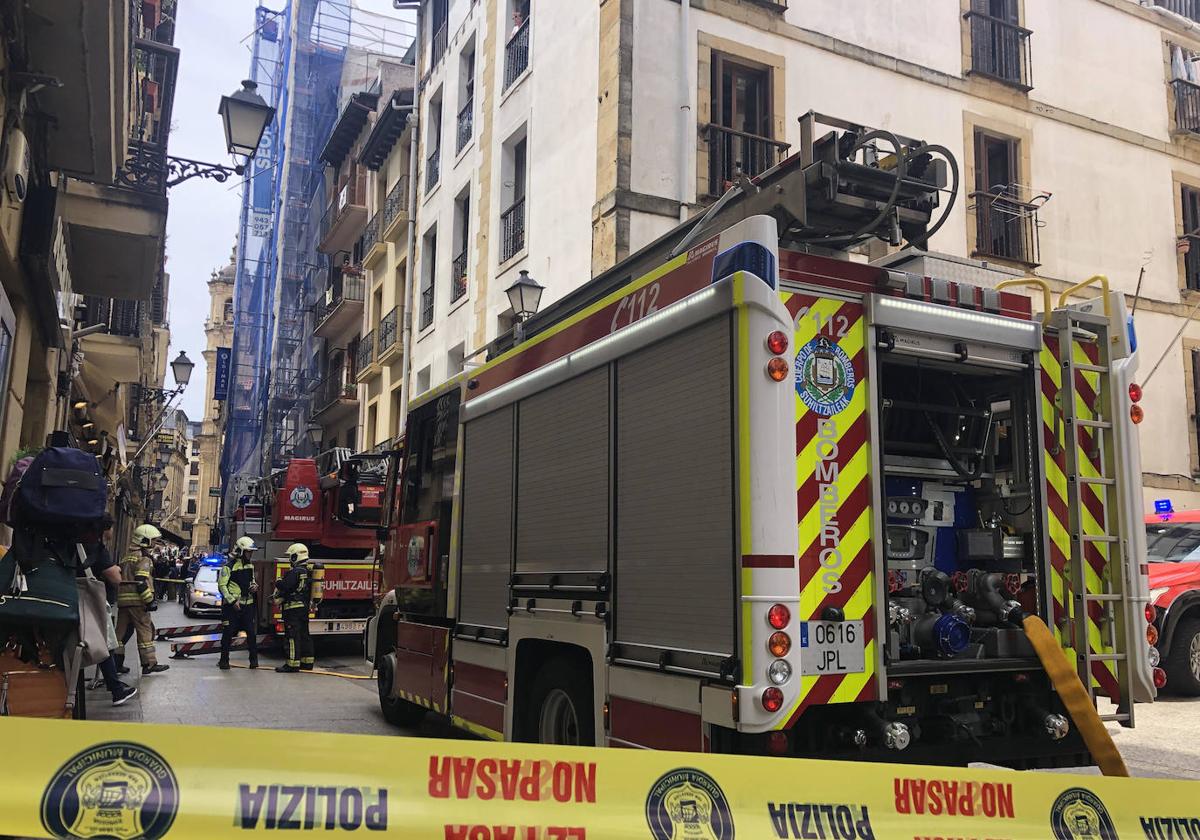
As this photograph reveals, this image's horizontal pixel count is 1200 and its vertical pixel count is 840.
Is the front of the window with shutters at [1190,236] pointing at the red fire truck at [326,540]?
no

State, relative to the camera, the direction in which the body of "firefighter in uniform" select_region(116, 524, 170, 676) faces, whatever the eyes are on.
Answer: to the viewer's right

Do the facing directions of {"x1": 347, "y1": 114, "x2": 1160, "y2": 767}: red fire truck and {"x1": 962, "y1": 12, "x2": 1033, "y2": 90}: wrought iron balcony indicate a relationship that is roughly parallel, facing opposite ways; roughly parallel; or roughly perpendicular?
roughly parallel, facing opposite ways

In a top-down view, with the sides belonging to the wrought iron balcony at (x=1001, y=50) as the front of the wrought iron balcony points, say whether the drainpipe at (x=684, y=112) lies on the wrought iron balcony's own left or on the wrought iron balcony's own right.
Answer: on the wrought iron balcony's own right

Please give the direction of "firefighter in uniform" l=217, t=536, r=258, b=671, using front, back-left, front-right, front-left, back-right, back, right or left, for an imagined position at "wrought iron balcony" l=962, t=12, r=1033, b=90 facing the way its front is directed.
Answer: right

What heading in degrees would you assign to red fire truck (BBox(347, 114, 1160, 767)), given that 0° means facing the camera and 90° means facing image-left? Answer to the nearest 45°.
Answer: approximately 135°

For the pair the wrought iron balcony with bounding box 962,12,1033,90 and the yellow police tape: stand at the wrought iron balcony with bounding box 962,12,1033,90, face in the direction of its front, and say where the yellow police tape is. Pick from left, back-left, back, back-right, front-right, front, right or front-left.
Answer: front-right

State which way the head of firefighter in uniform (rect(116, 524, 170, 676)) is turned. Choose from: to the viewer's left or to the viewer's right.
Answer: to the viewer's right

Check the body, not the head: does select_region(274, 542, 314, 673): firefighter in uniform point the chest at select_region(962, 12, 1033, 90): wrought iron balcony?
no

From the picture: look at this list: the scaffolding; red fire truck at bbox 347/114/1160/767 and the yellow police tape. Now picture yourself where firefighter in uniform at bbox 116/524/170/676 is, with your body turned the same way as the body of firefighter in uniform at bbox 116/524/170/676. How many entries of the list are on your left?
1
